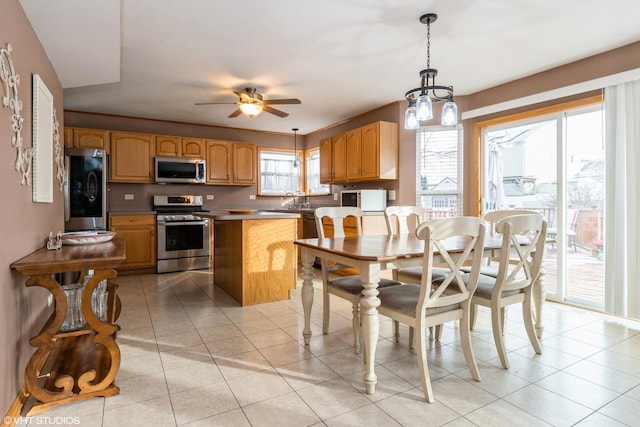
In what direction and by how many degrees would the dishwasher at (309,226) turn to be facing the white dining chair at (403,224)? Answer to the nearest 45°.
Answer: approximately 45° to its left

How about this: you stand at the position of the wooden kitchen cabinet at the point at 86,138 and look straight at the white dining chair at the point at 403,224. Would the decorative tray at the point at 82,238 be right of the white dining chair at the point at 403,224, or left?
right

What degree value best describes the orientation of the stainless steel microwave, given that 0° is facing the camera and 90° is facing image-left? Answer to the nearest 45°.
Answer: approximately 0°

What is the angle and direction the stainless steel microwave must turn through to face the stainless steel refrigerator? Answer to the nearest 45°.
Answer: approximately 45° to its right

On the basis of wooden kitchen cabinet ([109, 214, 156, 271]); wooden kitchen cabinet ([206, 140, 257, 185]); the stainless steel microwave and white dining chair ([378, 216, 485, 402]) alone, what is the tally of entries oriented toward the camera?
3

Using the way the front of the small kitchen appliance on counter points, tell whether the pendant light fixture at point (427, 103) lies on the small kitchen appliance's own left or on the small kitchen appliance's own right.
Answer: on the small kitchen appliance's own left

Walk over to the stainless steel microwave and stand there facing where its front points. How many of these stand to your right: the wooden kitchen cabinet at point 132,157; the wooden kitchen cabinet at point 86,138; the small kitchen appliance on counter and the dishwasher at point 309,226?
2

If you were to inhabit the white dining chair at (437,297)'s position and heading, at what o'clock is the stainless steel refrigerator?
The stainless steel refrigerator is roughly at 11 o'clock from the white dining chair.

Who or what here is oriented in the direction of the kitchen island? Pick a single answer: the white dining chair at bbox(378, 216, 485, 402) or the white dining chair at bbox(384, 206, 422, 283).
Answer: the white dining chair at bbox(378, 216, 485, 402)
